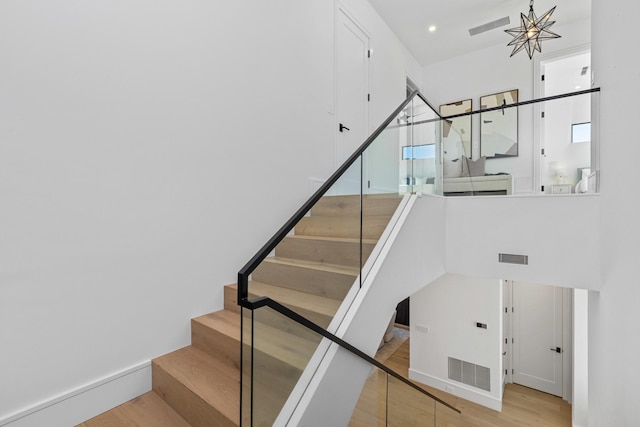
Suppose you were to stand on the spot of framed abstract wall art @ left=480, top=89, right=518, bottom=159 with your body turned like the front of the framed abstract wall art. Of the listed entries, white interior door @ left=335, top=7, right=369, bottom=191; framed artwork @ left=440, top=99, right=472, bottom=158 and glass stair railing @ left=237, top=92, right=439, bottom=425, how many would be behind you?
0

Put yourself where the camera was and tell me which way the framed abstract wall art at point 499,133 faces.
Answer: facing the viewer and to the left of the viewer

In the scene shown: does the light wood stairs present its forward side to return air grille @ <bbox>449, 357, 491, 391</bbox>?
no

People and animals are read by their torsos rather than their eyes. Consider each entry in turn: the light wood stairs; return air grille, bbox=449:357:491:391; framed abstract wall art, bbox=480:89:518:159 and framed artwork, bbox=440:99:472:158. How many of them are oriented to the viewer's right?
0

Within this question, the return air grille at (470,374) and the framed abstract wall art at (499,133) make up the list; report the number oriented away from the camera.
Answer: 0

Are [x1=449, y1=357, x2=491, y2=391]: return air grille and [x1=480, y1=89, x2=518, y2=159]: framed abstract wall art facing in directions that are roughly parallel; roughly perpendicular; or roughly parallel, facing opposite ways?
roughly parallel

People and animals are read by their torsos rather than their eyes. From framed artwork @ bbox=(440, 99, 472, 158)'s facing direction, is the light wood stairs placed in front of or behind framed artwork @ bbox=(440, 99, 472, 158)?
in front

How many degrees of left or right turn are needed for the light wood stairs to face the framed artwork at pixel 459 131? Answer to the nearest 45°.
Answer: approximately 180°

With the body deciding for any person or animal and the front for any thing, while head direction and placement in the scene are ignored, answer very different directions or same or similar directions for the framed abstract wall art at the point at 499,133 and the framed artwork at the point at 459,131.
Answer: same or similar directions

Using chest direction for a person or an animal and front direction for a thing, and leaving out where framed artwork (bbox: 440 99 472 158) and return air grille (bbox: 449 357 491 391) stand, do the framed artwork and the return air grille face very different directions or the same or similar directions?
same or similar directions

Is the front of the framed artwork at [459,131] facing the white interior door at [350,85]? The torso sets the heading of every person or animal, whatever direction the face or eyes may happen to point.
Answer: no

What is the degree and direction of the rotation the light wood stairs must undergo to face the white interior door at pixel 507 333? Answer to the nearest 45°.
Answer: approximately 180°
